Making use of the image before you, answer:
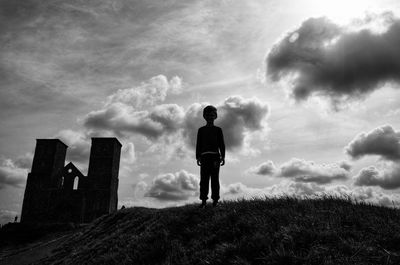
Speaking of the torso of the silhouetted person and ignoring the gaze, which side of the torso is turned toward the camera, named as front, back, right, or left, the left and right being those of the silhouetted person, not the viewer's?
front

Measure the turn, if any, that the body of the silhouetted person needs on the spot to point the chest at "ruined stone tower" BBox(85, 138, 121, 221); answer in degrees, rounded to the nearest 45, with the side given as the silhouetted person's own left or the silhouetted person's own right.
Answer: approximately 180°

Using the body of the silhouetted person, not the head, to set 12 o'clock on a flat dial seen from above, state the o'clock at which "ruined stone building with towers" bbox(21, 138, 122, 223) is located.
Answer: The ruined stone building with towers is roughly at 5 o'clock from the silhouetted person.
